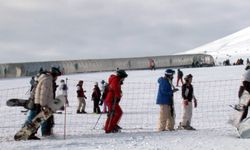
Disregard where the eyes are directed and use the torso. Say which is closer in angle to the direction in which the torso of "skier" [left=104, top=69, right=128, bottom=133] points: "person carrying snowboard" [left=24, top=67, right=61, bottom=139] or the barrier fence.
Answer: the barrier fence
